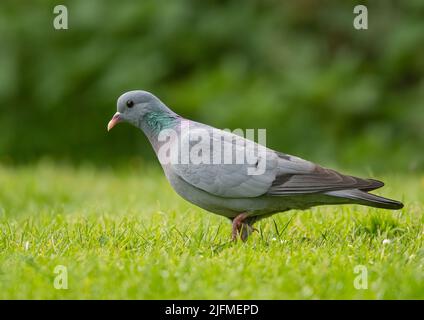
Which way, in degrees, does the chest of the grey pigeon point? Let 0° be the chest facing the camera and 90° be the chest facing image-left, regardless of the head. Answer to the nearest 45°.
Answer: approximately 90°
